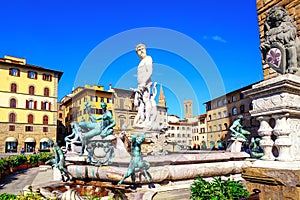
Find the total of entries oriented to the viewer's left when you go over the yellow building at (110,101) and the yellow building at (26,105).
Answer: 0

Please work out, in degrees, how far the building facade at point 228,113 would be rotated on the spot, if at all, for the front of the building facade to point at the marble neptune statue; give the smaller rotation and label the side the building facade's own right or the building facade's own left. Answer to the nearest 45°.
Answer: approximately 45° to the building facade's own left

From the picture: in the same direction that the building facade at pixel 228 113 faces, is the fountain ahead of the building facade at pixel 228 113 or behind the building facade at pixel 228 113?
ahead

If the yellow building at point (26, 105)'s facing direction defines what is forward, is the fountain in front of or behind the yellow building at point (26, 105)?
in front

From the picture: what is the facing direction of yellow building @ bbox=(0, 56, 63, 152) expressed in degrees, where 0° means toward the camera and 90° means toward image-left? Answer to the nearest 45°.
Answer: approximately 315°

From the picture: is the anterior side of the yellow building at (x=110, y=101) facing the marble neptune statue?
yes

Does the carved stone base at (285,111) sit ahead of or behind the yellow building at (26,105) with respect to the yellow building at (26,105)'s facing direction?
ahead
